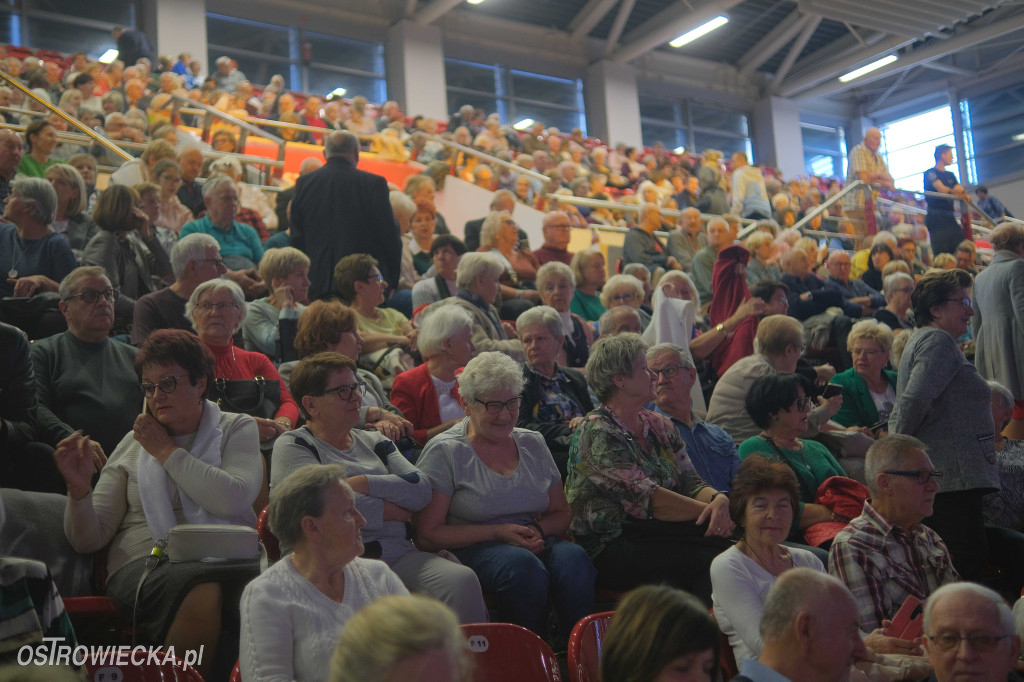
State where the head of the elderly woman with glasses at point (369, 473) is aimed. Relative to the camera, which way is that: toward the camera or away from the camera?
toward the camera

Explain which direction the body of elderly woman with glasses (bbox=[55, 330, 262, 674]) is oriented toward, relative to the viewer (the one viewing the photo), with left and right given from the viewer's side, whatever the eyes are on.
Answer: facing the viewer

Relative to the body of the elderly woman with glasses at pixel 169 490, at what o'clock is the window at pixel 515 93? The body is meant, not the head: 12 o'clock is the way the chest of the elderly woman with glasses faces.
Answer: The window is roughly at 7 o'clock from the elderly woman with glasses.

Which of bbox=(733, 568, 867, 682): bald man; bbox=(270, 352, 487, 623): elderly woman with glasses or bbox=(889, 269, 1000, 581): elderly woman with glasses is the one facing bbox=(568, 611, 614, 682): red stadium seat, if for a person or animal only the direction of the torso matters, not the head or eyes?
bbox=(270, 352, 487, 623): elderly woman with glasses

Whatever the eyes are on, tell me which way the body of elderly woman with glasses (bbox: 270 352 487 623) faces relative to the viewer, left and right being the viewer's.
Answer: facing the viewer and to the right of the viewer

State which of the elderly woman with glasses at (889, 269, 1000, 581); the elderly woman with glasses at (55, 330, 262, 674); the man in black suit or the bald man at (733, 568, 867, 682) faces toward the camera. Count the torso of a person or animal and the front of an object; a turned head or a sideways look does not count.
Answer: the elderly woman with glasses at (55, 330, 262, 674)

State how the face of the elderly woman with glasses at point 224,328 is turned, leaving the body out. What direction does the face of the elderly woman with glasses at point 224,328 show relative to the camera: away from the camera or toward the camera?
toward the camera

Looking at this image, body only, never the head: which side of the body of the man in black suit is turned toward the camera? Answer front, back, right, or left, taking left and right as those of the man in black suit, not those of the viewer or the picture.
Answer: back

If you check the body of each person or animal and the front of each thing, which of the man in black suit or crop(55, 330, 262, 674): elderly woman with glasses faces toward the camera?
the elderly woman with glasses

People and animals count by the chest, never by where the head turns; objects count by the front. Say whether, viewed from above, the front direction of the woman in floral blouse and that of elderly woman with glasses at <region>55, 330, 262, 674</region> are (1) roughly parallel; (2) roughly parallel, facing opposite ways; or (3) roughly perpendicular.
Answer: roughly parallel

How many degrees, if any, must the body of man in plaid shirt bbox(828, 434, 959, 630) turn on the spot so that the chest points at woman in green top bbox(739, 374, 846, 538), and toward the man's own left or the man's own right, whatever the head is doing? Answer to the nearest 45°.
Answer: approximately 180°

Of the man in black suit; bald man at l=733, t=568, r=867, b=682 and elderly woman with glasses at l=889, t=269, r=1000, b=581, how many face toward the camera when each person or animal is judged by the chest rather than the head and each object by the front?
0

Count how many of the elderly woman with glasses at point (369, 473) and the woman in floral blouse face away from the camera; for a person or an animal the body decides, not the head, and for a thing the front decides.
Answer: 0
